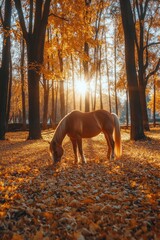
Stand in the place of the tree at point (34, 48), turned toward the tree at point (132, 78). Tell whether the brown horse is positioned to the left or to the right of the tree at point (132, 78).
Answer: right

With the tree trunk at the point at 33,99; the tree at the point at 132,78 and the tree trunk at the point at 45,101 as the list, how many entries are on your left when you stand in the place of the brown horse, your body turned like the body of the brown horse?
0

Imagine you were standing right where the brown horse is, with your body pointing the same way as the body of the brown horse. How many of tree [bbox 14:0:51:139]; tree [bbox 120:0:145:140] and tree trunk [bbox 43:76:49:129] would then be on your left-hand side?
0

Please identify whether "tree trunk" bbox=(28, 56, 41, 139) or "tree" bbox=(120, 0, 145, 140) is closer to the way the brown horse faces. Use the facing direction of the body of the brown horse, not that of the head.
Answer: the tree trunk

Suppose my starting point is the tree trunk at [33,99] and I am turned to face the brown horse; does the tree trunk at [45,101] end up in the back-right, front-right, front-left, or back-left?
back-left

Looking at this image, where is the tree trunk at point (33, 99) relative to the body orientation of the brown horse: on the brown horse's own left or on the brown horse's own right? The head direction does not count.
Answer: on the brown horse's own right

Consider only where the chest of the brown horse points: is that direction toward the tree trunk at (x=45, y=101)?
no

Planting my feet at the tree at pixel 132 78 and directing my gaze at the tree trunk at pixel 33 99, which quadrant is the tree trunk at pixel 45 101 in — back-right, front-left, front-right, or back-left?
front-right

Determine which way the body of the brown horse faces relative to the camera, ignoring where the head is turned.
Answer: to the viewer's left

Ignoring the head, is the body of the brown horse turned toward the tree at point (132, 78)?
no

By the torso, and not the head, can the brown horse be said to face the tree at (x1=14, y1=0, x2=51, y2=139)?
no

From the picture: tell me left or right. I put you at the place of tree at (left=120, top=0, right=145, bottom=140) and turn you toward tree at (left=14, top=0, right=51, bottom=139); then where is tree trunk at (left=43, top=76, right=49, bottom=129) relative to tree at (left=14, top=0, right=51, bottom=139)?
right

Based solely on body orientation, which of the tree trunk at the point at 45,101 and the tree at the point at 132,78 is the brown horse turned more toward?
the tree trunk
